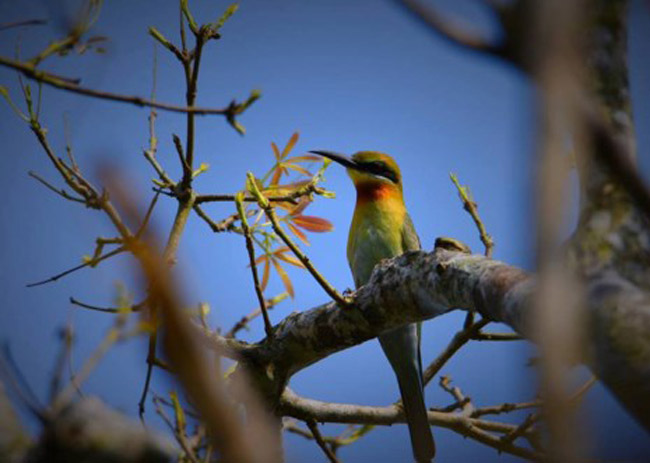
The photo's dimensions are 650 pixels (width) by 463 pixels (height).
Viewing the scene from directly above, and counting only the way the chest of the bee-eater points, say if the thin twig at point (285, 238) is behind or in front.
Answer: in front

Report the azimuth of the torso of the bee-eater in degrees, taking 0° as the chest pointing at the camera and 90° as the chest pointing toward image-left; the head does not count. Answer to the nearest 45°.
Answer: approximately 45°
